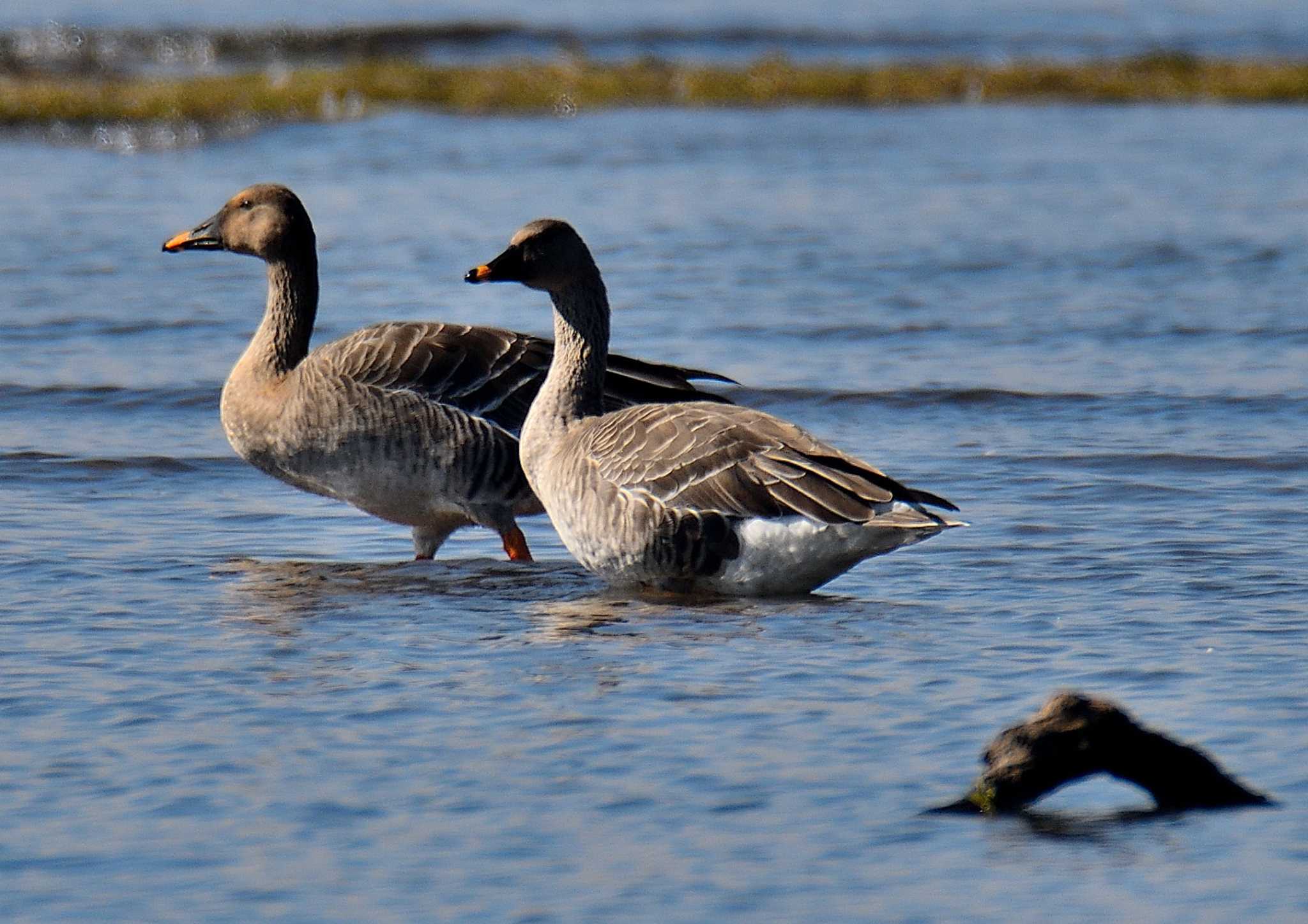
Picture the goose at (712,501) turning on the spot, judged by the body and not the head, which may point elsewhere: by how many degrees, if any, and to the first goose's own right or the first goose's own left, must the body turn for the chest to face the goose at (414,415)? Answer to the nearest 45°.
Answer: approximately 45° to the first goose's own right

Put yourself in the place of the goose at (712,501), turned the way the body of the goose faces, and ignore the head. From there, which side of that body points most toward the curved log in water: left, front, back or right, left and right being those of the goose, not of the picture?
left

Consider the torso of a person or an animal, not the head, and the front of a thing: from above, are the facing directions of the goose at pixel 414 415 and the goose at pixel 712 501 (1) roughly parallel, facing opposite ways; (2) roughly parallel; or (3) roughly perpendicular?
roughly parallel

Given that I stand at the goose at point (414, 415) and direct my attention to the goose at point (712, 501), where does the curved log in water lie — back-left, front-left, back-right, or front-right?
front-right

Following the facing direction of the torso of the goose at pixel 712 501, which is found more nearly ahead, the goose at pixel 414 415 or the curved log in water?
the goose

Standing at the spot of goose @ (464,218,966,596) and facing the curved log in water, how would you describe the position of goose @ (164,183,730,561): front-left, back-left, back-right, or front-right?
back-right

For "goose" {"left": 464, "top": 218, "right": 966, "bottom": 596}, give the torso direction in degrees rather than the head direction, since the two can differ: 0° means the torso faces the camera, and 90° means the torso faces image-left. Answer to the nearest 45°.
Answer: approximately 90°

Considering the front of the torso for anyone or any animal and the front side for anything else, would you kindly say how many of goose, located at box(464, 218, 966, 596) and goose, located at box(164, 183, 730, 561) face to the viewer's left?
2

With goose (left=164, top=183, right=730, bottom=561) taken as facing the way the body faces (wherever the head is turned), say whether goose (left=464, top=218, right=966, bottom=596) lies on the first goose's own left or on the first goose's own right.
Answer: on the first goose's own left

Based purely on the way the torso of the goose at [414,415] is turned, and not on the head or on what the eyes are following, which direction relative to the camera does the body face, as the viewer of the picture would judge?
to the viewer's left

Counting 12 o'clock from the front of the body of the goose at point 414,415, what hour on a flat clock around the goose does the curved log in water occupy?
The curved log in water is roughly at 8 o'clock from the goose.
